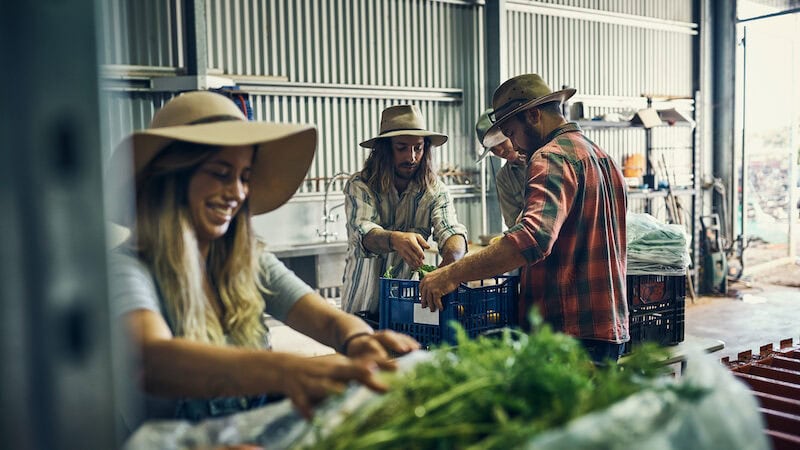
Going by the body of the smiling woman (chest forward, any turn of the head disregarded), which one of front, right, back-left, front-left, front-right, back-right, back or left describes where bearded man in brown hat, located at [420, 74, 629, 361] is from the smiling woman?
left

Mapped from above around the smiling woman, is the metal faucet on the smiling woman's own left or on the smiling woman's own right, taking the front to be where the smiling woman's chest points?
on the smiling woman's own left

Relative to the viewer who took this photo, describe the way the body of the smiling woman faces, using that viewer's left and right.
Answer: facing the viewer and to the right of the viewer

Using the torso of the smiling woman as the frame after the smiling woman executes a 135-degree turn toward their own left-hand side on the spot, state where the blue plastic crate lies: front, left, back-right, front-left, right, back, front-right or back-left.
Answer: front-right

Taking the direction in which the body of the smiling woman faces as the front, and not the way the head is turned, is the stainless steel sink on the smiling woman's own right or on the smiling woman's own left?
on the smiling woman's own left

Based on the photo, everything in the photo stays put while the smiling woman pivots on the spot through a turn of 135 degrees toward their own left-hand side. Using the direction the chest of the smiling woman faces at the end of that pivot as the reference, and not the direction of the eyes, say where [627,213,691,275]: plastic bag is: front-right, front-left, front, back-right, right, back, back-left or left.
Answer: front-right

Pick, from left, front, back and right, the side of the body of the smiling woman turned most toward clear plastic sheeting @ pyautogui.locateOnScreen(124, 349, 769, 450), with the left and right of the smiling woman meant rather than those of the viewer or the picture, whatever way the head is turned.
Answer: front

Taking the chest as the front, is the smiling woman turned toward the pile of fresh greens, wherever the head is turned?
yes

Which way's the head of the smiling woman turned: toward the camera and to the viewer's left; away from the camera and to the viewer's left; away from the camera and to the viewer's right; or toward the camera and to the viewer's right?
toward the camera and to the viewer's right

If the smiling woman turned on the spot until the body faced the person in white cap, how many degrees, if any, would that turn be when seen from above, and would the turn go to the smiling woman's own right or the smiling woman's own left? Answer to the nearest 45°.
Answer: approximately 90° to the smiling woman's own left

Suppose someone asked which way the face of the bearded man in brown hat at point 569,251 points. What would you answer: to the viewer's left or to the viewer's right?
to the viewer's left

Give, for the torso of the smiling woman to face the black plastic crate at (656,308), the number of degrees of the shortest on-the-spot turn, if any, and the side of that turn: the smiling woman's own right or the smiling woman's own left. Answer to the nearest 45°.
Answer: approximately 90° to the smiling woman's own left
